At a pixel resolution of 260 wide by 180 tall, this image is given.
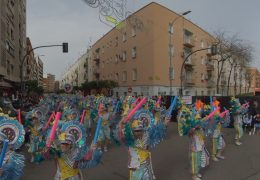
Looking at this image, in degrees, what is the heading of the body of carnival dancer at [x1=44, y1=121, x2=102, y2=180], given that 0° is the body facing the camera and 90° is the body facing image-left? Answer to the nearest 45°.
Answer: approximately 45°

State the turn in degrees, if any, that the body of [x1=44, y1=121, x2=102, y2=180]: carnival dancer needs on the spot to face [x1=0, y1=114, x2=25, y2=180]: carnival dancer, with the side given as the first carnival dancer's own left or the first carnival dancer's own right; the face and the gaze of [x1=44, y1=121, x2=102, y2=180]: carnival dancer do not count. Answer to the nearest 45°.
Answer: approximately 45° to the first carnival dancer's own right

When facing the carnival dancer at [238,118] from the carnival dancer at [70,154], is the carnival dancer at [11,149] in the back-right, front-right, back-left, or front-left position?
back-left

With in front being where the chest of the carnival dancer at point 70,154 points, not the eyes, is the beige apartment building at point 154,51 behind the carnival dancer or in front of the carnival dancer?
behind

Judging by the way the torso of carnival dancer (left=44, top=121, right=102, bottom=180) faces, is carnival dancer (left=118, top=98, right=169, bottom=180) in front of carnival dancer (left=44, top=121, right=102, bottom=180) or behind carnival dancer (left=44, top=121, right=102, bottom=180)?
behind

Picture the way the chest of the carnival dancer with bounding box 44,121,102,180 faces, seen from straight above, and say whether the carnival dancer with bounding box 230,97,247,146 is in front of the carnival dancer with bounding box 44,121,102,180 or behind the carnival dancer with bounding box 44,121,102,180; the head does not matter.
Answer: behind
